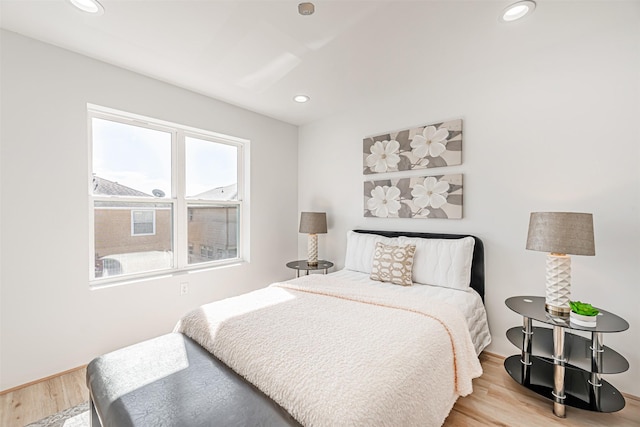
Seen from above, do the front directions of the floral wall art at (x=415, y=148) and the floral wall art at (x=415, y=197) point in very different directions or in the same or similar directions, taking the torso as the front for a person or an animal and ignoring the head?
same or similar directions

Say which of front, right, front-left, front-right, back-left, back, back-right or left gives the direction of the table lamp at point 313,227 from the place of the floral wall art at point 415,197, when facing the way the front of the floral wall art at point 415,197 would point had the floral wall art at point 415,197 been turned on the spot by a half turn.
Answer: back-left

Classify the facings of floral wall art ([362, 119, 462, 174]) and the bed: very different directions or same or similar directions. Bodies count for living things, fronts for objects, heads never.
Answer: same or similar directions

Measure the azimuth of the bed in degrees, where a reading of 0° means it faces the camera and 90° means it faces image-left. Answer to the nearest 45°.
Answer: approximately 45°

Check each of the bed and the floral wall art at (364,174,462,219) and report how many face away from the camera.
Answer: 0

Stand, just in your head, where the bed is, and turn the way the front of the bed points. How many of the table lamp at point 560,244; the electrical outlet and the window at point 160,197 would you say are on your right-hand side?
2

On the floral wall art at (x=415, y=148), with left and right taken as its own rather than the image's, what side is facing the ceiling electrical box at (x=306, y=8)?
front

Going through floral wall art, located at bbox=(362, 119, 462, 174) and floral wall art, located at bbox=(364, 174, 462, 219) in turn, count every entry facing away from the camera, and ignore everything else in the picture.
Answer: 0

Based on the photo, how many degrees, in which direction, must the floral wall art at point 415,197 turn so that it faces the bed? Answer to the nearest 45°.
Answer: approximately 45° to its left

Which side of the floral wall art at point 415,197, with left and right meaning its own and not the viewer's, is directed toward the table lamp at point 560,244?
left

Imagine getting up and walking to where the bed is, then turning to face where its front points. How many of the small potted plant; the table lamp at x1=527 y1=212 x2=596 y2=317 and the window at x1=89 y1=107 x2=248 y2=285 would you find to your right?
1

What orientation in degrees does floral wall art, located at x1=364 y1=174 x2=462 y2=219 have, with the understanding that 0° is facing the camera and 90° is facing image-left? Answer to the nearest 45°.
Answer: approximately 45°

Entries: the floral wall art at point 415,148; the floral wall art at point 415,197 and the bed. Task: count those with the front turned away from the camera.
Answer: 0

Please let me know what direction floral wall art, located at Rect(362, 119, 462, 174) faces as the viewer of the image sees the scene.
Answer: facing the viewer and to the left of the viewer
